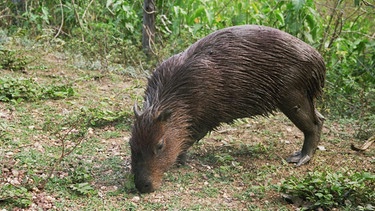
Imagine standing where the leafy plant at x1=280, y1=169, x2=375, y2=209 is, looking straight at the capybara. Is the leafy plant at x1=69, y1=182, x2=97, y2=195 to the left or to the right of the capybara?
left

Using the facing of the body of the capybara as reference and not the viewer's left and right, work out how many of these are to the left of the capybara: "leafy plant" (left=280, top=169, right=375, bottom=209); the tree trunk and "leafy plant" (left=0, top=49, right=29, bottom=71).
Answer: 1

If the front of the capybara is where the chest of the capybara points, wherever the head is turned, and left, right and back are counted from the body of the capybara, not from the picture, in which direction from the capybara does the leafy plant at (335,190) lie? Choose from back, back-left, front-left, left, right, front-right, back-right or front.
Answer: left

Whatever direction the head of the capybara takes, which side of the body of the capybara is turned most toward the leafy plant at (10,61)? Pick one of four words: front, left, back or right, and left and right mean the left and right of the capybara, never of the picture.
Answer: right

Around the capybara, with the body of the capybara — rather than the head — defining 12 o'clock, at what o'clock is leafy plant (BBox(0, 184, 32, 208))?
The leafy plant is roughly at 12 o'clock from the capybara.

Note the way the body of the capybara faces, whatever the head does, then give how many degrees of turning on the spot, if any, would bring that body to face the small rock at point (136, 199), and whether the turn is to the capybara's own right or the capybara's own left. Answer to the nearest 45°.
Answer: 0° — it already faces it

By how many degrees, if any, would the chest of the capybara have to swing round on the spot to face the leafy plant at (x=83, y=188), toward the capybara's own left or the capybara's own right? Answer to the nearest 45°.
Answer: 0° — it already faces it

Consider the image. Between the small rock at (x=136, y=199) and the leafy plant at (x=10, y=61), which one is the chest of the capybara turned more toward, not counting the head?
the small rock

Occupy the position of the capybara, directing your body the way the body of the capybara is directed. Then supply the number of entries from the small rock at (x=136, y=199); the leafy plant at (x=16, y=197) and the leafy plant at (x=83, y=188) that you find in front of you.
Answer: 3

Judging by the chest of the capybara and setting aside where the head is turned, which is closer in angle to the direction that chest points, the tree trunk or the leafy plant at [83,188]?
the leafy plant

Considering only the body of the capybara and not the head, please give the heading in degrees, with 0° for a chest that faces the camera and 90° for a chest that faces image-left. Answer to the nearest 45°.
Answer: approximately 45°
